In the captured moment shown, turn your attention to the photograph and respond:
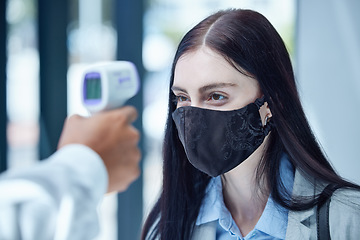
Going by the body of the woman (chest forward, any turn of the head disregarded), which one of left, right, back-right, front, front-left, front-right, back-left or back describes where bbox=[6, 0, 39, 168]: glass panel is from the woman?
right

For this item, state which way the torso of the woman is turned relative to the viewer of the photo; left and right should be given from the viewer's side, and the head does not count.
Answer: facing the viewer and to the left of the viewer
